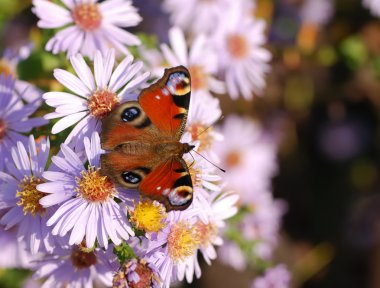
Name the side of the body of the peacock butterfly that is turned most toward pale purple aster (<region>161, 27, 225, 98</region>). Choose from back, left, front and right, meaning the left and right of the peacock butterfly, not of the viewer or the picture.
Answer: left

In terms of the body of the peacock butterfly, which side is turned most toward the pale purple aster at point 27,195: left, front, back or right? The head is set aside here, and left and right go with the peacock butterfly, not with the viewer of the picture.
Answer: back

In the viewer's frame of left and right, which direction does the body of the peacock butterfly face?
facing to the right of the viewer

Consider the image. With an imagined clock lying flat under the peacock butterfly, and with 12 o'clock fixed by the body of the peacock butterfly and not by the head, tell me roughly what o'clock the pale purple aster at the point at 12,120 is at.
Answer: The pale purple aster is roughly at 7 o'clock from the peacock butterfly.

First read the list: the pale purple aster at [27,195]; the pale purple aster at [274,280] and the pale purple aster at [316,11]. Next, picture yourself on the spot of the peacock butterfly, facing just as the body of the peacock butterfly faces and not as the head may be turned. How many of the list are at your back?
1

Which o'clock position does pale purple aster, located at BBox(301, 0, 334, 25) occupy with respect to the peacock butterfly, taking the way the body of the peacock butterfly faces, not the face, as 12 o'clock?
The pale purple aster is roughly at 10 o'clock from the peacock butterfly.
